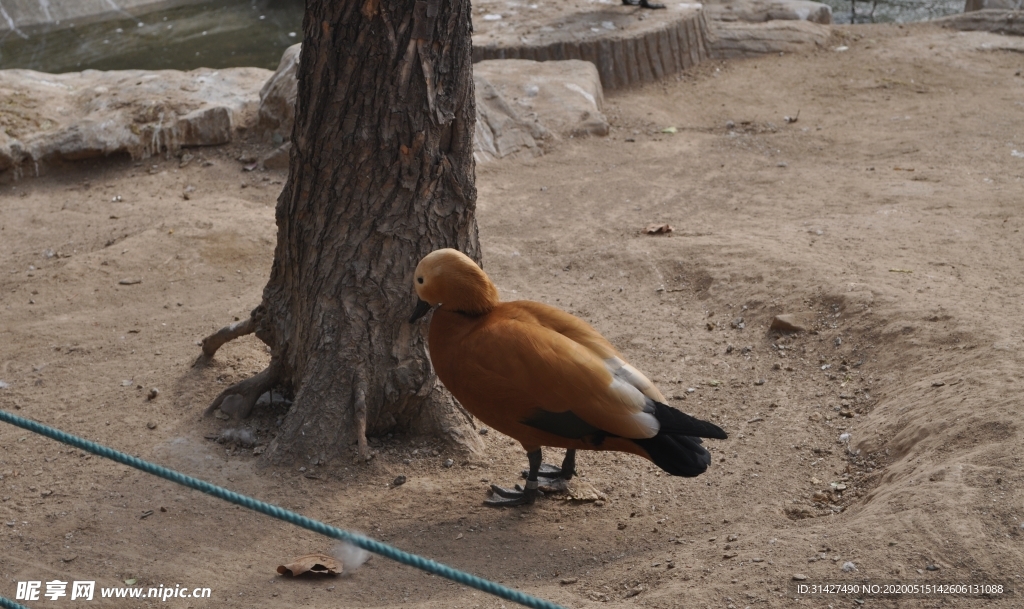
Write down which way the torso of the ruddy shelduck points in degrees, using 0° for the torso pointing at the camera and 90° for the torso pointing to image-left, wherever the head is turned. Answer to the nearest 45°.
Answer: approximately 90°

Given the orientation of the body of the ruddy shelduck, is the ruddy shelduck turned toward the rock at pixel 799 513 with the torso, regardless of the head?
no

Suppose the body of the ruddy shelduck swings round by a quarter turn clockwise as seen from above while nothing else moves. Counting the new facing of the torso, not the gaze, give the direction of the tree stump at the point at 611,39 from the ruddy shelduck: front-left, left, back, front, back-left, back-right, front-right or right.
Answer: front

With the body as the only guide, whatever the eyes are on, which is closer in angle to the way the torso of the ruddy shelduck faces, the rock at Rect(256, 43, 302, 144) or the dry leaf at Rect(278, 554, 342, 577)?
the dry leaf

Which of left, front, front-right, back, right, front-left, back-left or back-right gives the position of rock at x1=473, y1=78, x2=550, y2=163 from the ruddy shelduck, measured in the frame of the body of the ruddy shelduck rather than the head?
right

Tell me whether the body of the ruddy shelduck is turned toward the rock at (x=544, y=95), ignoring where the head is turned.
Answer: no

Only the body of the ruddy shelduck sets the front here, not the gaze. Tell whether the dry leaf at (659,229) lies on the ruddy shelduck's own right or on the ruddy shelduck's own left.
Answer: on the ruddy shelduck's own right

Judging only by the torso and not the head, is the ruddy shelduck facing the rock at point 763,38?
no

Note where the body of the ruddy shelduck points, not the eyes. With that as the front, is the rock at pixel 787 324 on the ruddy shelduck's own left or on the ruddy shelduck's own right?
on the ruddy shelduck's own right

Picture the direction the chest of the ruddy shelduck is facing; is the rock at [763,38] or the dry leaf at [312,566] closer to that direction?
the dry leaf

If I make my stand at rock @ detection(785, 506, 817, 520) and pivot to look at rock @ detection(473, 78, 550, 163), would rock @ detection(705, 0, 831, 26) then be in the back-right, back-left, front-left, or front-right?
front-right

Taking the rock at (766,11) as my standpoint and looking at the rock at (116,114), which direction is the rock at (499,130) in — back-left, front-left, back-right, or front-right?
front-left
